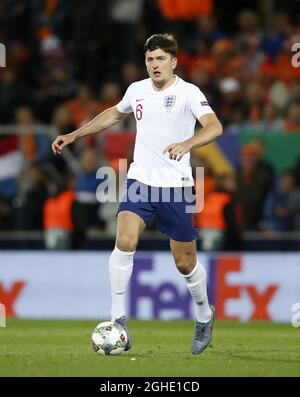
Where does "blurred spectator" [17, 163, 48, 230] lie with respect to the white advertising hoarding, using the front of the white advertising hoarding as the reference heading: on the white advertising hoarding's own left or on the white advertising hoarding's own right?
on the white advertising hoarding's own right

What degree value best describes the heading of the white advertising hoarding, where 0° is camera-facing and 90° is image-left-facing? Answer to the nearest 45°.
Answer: approximately 0°
